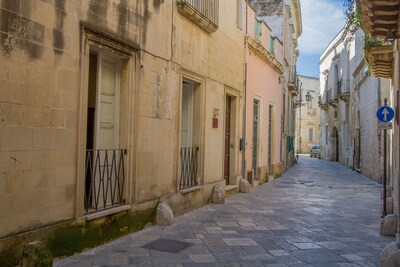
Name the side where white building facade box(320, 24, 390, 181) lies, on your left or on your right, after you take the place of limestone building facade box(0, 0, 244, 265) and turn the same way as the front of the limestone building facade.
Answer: on your left

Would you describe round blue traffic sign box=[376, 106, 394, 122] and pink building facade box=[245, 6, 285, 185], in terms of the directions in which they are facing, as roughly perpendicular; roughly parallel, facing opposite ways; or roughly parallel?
roughly perpendicular

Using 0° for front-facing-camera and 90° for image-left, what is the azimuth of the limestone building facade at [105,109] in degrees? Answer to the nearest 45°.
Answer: approximately 315°

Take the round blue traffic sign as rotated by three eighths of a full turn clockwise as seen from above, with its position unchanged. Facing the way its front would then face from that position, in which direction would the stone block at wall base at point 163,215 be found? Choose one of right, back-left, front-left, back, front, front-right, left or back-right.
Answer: left

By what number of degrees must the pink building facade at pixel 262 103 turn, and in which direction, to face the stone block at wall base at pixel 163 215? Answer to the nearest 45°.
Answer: approximately 90° to its right

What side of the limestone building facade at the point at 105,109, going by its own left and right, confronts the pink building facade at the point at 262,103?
left

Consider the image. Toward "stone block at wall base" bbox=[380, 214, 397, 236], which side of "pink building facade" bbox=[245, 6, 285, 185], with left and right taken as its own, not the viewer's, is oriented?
right

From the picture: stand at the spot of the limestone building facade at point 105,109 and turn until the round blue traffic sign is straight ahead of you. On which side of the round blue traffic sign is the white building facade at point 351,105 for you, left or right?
left

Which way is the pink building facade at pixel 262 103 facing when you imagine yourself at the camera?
facing to the right of the viewer

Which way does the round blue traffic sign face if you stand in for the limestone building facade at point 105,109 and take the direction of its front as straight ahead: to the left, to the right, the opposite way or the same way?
to the right

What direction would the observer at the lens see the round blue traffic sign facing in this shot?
facing the viewer

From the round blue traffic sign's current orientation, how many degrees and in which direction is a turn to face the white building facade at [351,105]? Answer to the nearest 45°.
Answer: approximately 180°

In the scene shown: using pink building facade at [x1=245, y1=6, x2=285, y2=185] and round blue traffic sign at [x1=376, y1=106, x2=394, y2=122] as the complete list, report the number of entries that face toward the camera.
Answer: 1
